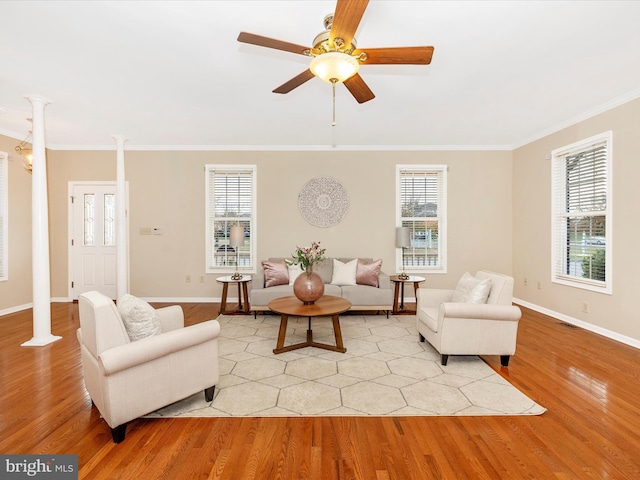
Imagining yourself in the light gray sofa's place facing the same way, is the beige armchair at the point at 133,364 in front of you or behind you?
in front

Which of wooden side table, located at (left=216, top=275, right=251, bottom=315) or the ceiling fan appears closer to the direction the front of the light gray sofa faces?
the ceiling fan

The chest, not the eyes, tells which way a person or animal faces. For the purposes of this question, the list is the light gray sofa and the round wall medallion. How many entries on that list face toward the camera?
2

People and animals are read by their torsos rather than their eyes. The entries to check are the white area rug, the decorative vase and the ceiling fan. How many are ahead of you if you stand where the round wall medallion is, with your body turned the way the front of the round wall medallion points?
3

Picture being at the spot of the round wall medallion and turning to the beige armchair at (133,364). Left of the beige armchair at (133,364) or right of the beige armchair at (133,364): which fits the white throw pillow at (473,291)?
left

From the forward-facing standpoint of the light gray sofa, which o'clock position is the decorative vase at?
The decorative vase is roughly at 1 o'clock from the light gray sofa.

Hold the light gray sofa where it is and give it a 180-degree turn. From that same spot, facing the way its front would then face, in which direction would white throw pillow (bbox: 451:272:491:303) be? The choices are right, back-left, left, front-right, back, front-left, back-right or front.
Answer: back-right

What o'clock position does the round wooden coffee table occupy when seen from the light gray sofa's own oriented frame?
The round wooden coffee table is roughly at 1 o'clock from the light gray sofa.

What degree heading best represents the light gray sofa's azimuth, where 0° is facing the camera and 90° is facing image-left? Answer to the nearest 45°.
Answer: approximately 0°

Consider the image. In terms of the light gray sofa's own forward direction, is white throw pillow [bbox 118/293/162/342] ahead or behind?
ahead

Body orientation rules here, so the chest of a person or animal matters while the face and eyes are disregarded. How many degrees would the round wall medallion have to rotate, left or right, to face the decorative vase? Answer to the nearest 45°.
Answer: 0° — it already faces it
